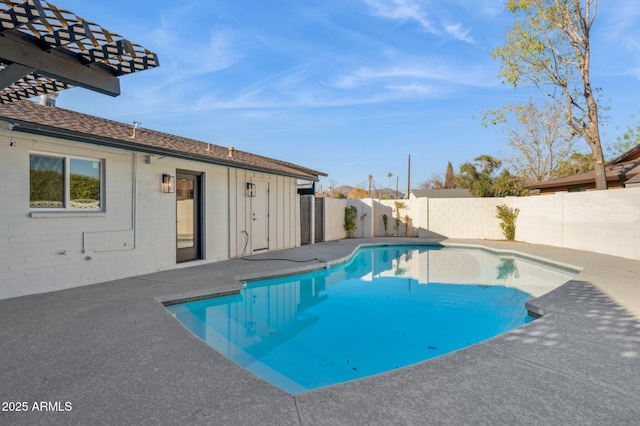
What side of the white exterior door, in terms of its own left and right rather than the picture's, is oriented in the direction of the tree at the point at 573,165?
left

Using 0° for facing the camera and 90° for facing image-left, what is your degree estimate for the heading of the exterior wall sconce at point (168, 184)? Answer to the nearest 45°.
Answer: approximately 315°

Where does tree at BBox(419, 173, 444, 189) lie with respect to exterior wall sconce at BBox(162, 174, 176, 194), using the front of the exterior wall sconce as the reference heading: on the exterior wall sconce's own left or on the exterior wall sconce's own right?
on the exterior wall sconce's own left

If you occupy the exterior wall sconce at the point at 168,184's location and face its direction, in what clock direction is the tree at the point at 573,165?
The tree is roughly at 10 o'clock from the exterior wall sconce.

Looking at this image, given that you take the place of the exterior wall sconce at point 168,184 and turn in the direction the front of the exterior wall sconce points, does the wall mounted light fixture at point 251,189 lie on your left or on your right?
on your left

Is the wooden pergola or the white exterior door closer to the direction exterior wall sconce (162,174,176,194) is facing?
the wooden pergola

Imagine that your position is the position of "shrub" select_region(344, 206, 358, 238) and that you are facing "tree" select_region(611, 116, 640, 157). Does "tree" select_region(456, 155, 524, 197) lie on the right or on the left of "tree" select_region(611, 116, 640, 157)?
left

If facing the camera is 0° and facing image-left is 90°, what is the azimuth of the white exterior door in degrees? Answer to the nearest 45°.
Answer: approximately 315°

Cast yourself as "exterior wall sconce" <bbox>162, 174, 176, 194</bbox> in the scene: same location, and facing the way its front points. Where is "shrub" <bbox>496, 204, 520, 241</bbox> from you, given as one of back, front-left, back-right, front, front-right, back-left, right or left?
front-left
